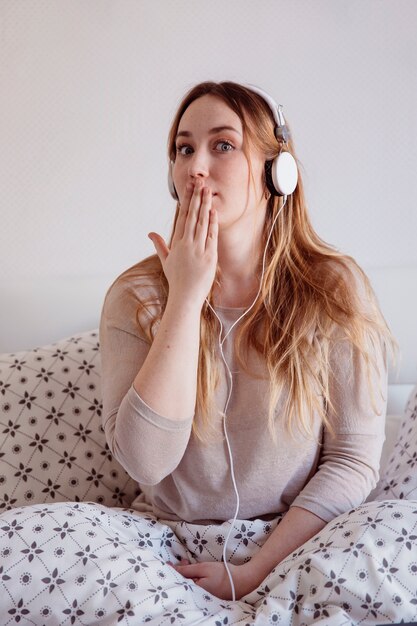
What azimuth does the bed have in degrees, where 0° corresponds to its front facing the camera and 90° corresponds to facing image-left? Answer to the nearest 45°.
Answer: approximately 0°

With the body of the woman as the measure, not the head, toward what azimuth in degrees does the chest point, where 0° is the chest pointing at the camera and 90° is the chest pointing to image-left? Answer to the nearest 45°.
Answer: approximately 0°
